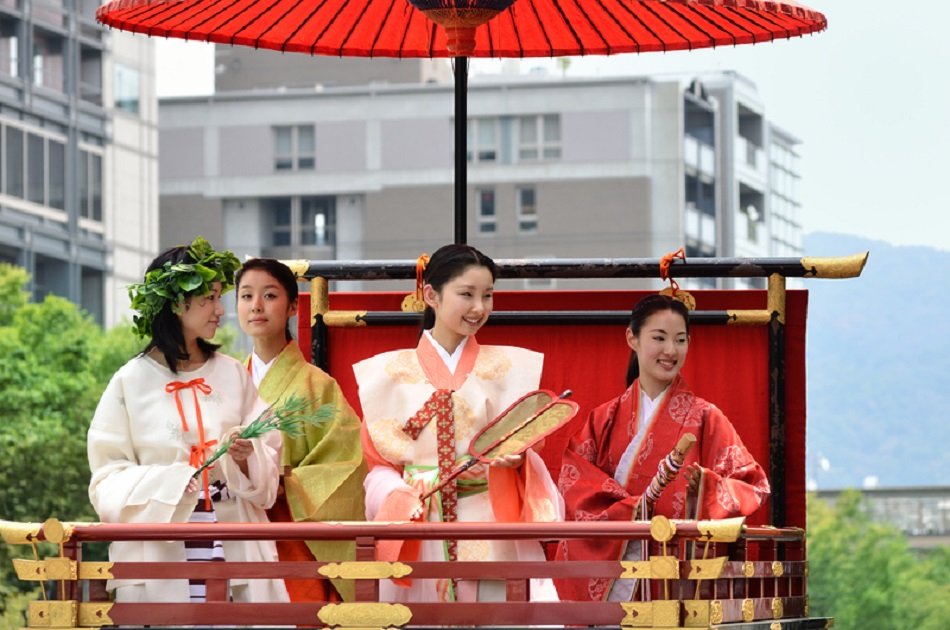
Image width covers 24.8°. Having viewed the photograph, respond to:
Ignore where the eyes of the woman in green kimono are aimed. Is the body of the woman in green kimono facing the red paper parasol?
no

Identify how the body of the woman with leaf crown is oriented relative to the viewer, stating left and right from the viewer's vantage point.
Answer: facing the viewer and to the right of the viewer

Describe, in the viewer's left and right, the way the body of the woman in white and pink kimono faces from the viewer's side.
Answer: facing the viewer

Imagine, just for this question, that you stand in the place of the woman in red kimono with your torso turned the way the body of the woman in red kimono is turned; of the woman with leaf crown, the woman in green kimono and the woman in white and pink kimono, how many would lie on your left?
0

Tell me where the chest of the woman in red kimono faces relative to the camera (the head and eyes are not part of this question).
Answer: toward the camera

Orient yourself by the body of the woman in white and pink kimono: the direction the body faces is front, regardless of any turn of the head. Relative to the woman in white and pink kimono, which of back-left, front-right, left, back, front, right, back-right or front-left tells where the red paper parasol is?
back

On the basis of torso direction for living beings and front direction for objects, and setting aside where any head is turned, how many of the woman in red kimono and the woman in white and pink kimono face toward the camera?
2

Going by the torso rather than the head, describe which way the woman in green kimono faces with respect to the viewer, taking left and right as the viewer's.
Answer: facing the viewer and to the left of the viewer

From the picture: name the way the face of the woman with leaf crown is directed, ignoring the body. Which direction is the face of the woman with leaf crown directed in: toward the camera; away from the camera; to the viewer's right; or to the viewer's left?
to the viewer's right

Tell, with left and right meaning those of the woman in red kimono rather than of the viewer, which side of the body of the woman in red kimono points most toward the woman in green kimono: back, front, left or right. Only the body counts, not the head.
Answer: right

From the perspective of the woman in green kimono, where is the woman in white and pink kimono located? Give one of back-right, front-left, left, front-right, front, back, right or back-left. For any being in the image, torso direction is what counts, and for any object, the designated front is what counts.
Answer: left

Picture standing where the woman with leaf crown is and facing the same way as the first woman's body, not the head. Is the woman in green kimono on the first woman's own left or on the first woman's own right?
on the first woman's own left
